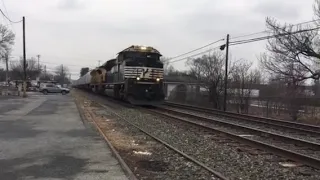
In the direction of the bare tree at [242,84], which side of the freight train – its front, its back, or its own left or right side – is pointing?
left

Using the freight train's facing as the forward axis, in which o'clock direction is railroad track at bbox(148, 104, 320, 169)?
The railroad track is roughly at 1 o'clock from the freight train.

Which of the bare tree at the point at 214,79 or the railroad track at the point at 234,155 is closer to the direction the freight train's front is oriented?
the railroad track

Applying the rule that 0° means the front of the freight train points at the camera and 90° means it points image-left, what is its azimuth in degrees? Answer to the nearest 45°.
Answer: approximately 315°

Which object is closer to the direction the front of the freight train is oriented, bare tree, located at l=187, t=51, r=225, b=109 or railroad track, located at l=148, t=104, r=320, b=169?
the railroad track

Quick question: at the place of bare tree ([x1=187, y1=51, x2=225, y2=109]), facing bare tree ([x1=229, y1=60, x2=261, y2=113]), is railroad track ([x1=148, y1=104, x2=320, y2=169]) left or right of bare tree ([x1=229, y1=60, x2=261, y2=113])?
right

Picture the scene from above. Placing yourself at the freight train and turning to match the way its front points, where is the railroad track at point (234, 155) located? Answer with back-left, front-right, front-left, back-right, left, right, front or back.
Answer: front-right

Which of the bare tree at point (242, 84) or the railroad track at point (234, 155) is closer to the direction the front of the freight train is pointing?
the railroad track

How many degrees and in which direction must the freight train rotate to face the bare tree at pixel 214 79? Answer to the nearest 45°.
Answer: approximately 90° to its left
